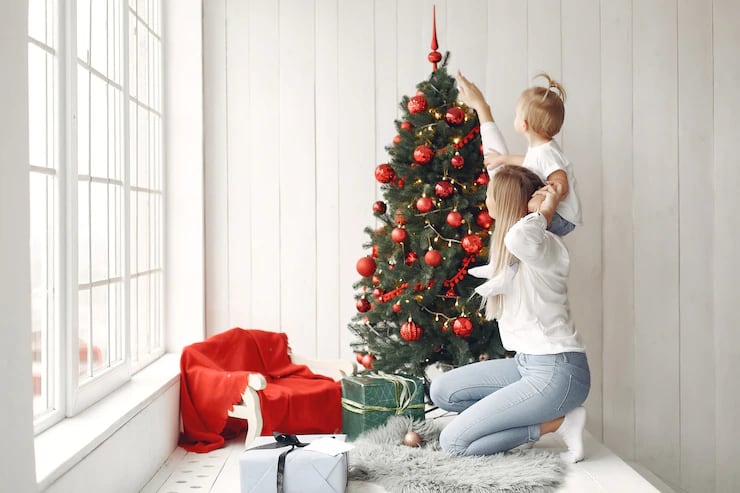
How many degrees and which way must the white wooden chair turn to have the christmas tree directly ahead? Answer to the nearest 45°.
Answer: approximately 45° to its left

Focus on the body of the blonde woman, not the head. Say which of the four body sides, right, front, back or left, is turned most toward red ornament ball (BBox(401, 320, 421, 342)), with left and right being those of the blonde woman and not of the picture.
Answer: front

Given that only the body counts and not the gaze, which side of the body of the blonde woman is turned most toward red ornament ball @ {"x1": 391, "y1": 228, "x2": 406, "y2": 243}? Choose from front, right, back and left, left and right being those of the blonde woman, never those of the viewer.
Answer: front

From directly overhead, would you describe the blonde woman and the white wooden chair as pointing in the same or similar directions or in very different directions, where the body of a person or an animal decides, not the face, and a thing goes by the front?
very different directions

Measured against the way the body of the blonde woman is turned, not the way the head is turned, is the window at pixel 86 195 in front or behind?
in front

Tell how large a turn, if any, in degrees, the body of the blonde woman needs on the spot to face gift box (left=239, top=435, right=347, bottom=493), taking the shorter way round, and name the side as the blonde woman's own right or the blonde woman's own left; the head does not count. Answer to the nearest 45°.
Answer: approximately 45° to the blonde woman's own left

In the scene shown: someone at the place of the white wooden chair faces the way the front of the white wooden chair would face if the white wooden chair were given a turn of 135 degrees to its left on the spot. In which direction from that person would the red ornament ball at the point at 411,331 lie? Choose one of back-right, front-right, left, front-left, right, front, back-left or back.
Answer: right

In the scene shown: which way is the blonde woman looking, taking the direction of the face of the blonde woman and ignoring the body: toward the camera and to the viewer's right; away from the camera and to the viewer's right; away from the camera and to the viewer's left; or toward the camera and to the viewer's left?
away from the camera and to the viewer's left

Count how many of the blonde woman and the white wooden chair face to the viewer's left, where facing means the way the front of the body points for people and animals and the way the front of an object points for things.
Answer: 1

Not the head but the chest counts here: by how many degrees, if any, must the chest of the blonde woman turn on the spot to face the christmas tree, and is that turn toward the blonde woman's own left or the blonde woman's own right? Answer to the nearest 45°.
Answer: approximately 45° to the blonde woman's own right

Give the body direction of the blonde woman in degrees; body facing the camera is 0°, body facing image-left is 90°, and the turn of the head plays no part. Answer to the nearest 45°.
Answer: approximately 90°
